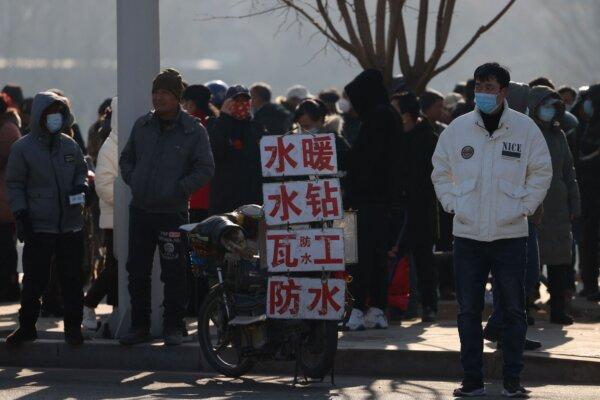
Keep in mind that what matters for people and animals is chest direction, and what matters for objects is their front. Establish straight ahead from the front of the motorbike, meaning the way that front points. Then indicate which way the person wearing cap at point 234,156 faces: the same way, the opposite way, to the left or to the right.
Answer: to the left

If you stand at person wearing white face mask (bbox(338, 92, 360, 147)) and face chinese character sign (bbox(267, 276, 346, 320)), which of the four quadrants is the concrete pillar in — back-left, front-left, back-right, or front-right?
front-right

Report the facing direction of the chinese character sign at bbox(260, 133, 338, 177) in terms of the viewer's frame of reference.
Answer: facing the viewer

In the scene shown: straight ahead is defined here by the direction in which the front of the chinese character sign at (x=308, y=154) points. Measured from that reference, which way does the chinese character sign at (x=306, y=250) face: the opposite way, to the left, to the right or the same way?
the same way

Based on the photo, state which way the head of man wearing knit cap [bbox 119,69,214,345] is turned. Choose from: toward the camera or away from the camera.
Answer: toward the camera

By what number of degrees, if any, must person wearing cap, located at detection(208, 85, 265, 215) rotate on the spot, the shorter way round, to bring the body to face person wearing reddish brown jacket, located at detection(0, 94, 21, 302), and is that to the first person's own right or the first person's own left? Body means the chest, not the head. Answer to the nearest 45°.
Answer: approximately 135° to the first person's own right

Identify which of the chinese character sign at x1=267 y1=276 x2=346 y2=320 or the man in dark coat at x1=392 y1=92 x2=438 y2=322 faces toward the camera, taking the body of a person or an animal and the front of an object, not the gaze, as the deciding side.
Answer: the chinese character sign

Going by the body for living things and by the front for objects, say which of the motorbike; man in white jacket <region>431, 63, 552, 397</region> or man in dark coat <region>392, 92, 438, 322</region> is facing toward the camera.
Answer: the man in white jacket

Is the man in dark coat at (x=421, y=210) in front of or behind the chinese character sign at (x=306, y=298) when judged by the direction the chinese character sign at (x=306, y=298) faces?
behind

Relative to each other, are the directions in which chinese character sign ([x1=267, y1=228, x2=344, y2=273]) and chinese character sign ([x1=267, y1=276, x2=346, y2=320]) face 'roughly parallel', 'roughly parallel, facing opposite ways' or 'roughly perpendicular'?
roughly parallel

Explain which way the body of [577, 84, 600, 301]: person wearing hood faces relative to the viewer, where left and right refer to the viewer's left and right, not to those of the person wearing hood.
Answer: facing the viewer and to the left of the viewer

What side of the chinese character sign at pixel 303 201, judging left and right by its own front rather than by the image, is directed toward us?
front

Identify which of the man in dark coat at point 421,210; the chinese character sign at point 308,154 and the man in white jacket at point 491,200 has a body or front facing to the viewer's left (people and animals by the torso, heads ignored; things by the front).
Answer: the man in dark coat

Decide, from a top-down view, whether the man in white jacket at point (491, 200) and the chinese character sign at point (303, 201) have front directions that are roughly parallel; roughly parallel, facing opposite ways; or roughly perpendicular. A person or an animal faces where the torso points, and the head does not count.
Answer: roughly parallel

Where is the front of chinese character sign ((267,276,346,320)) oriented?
toward the camera

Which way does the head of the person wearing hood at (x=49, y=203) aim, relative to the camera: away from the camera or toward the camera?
toward the camera
